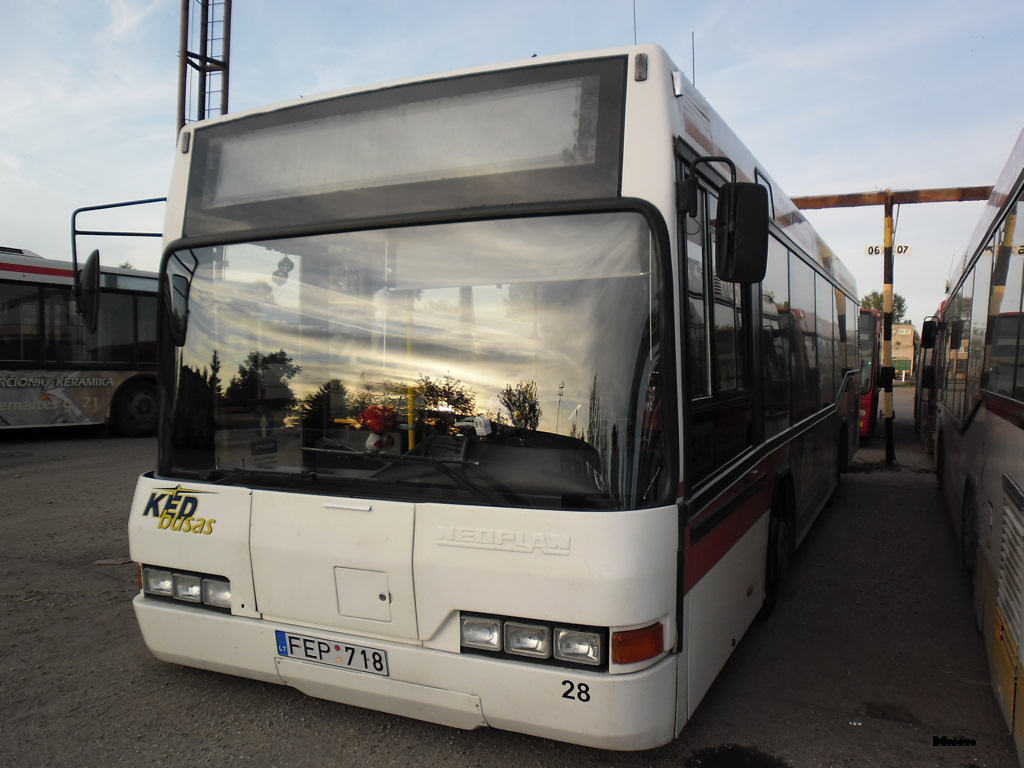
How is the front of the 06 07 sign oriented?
toward the camera

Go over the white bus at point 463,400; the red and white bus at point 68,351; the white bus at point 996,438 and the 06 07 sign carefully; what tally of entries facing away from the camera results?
1

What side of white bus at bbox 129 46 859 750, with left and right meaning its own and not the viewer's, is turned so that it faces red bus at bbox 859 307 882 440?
back

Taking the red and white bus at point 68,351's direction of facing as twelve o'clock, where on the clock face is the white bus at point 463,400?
The white bus is roughly at 9 o'clock from the red and white bus.

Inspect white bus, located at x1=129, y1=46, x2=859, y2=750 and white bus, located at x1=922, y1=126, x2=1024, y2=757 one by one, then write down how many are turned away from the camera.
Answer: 1

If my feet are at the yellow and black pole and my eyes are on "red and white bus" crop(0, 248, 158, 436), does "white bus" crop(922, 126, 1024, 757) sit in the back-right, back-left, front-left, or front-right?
front-left

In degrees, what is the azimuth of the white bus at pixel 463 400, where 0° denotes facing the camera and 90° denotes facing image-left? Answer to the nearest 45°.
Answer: approximately 45°

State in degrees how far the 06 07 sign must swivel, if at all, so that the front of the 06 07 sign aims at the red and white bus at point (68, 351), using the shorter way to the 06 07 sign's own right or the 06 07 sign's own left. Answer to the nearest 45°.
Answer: approximately 45° to the 06 07 sign's own right
